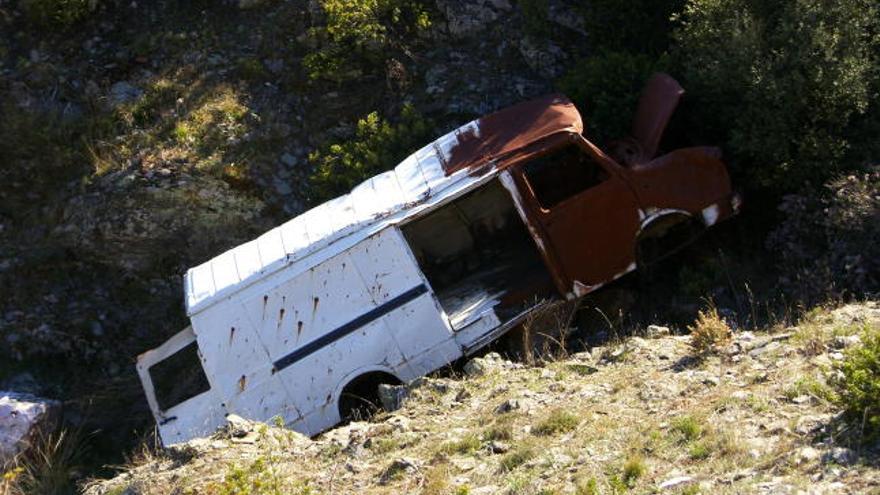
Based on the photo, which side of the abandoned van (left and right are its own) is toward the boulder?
back

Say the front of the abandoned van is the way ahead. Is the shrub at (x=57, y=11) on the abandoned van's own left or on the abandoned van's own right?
on the abandoned van's own left

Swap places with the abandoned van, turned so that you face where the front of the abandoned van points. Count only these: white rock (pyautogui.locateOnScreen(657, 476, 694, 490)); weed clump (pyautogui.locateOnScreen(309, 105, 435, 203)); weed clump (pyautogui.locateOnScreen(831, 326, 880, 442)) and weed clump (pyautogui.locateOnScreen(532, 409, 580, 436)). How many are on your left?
1

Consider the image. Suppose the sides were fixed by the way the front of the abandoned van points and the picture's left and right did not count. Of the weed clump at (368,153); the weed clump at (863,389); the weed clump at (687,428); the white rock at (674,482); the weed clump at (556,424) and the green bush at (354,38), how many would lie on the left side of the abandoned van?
2

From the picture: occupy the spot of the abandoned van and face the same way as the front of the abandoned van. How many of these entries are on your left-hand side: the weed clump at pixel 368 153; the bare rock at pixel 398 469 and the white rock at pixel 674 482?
1

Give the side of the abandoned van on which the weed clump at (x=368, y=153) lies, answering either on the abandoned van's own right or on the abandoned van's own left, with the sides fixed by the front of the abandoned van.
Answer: on the abandoned van's own left

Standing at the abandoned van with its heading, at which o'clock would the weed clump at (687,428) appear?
The weed clump is roughly at 2 o'clock from the abandoned van.

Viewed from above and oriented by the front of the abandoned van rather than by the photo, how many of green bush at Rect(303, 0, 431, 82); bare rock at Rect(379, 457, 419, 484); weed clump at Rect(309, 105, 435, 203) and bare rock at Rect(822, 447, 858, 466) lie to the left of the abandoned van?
2

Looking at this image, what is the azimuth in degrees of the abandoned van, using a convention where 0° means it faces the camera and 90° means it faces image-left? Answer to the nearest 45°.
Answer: approximately 270°

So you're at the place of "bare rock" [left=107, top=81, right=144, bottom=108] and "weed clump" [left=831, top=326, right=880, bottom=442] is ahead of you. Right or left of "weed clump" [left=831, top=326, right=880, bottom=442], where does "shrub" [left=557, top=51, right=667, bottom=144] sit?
left

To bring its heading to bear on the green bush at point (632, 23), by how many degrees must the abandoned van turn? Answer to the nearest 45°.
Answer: approximately 45° to its left
